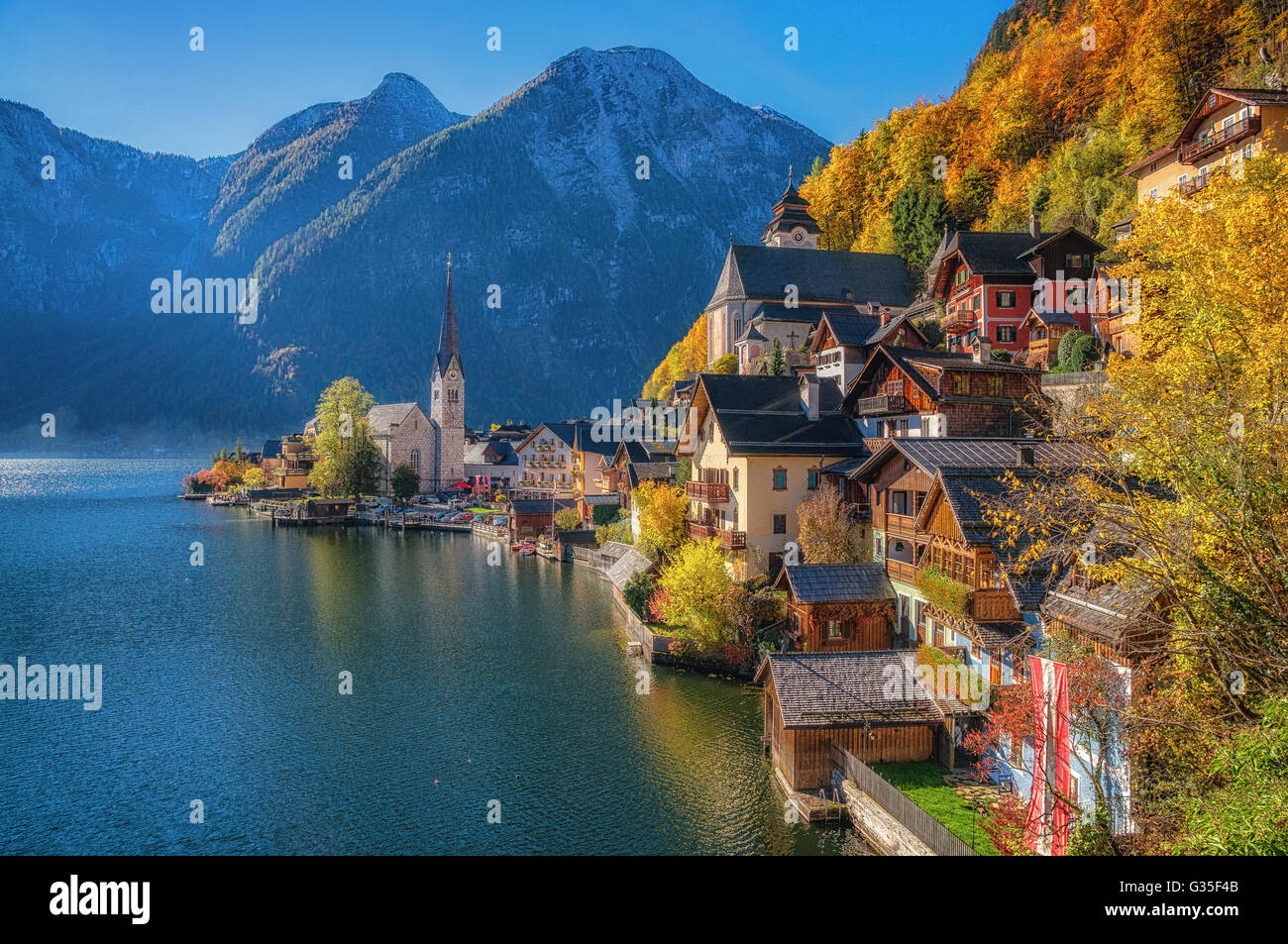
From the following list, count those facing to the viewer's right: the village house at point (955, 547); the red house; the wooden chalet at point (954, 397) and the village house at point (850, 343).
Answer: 0

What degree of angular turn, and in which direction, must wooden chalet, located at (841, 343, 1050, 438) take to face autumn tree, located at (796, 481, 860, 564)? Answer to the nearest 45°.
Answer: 0° — it already faces it

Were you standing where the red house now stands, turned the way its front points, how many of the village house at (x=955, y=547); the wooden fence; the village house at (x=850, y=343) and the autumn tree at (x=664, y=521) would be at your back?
0

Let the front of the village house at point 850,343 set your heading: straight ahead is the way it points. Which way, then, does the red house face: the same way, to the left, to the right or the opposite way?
the same way

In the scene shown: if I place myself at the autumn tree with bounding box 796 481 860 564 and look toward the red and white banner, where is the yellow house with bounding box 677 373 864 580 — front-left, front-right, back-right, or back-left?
back-right

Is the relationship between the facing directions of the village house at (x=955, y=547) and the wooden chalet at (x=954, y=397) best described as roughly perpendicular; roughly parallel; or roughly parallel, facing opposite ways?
roughly parallel

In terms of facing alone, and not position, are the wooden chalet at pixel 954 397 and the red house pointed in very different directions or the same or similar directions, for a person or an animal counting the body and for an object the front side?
same or similar directions

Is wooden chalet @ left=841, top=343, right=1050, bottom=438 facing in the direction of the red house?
no

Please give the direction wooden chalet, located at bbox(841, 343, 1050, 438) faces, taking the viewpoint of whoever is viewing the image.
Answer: facing the viewer and to the left of the viewer

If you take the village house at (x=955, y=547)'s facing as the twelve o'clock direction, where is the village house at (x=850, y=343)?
the village house at (x=850, y=343) is roughly at 4 o'clock from the village house at (x=955, y=547).

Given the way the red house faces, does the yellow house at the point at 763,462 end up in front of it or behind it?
in front

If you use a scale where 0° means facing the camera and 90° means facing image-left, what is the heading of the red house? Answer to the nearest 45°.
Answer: approximately 45°

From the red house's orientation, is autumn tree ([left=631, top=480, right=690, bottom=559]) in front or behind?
in front

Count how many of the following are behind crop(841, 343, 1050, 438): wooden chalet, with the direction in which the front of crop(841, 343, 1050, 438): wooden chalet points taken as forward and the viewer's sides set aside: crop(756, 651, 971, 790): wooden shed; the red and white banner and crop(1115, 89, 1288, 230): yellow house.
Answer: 1

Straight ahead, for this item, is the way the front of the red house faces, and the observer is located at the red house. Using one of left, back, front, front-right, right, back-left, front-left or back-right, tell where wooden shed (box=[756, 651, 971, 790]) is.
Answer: front-left

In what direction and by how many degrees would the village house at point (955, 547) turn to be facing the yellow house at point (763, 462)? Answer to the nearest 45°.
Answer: approximately 90° to its right

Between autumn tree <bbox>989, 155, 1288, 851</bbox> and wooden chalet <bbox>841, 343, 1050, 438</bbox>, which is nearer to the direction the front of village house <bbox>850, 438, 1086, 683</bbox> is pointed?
the autumn tree

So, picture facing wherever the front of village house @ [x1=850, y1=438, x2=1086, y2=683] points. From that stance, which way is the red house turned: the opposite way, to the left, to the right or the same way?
the same way
